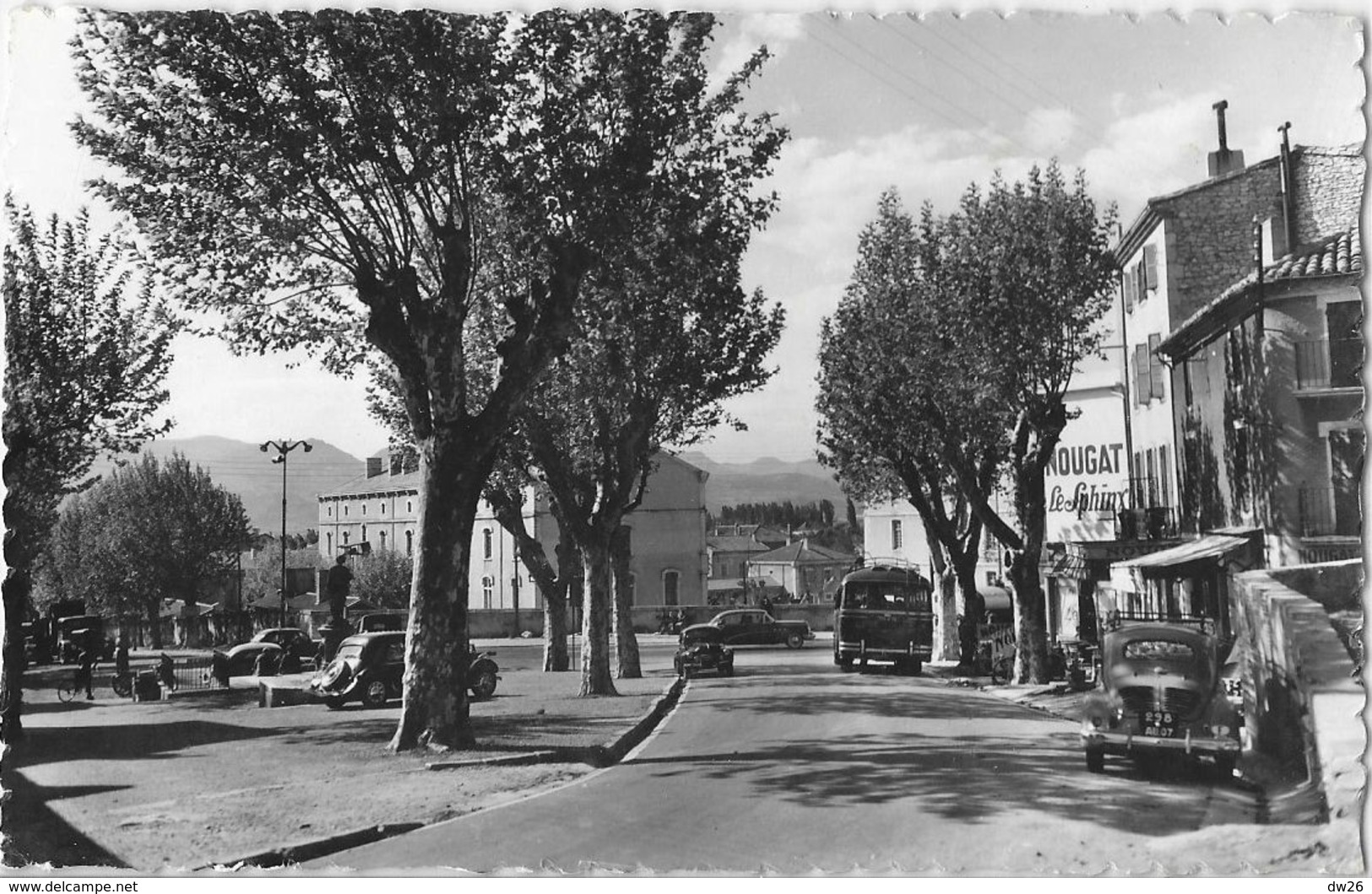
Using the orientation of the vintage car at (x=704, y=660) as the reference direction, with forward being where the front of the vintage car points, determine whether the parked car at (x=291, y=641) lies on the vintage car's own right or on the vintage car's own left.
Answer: on the vintage car's own right

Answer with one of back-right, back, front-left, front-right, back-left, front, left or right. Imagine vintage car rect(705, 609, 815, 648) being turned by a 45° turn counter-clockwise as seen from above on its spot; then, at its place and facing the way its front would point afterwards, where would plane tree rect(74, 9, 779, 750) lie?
back-right

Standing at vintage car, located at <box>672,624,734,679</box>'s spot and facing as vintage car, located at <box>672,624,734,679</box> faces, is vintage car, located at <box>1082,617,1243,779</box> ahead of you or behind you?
ahead

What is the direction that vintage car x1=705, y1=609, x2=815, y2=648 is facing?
to the viewer's right
